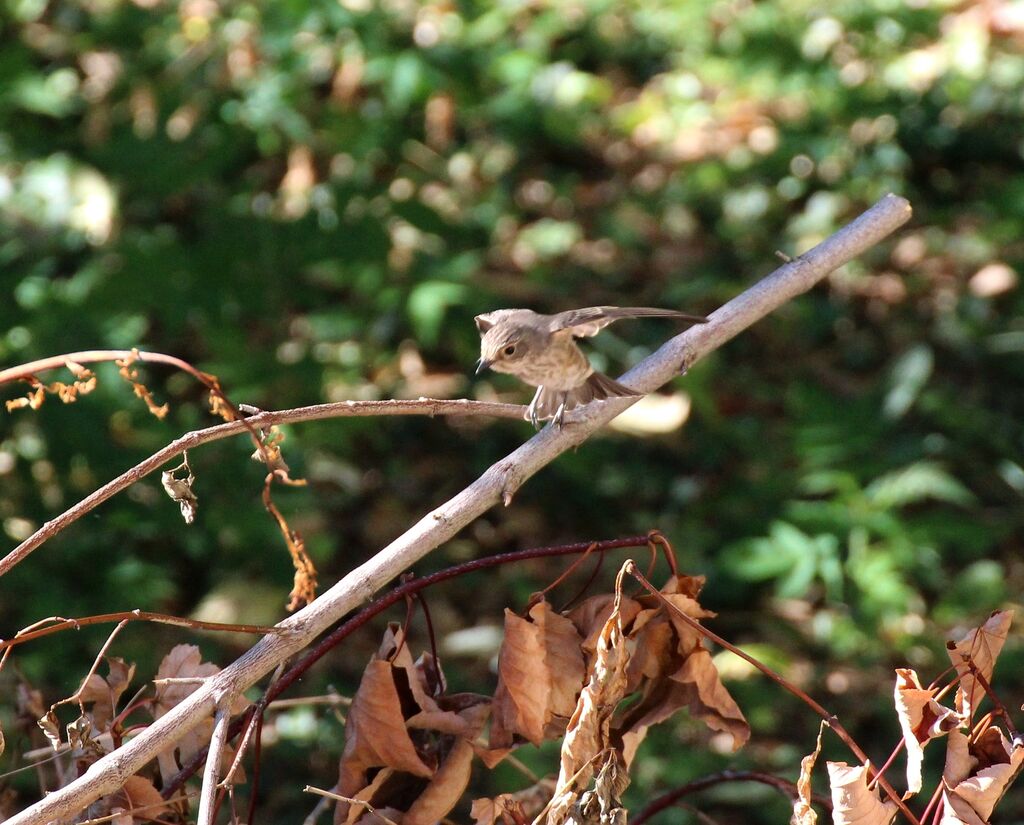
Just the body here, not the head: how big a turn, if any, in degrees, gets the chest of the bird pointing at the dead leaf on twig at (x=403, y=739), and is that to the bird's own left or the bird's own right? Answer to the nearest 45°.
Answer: approximately 45° to the bird's own left

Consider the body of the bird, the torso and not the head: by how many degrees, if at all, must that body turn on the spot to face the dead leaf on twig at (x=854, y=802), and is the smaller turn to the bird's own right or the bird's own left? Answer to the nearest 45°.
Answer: approximately 135° to the bird's own left

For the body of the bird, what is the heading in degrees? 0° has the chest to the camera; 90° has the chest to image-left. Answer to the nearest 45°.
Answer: approximately 45°

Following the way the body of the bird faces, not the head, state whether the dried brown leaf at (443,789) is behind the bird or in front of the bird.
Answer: in front

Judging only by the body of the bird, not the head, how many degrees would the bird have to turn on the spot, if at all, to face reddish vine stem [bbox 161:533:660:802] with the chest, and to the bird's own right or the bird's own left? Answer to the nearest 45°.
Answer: approximately 45° to the bird's own left

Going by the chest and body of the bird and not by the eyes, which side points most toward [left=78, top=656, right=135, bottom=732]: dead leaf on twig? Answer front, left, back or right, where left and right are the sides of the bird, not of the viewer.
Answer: front

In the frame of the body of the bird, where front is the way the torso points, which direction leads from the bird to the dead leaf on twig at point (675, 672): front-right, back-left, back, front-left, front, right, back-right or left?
back-left

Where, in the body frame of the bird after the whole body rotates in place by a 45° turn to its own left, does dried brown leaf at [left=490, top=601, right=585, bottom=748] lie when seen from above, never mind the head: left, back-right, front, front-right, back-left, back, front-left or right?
front

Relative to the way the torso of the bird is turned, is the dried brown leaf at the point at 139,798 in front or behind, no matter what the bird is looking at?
in front
